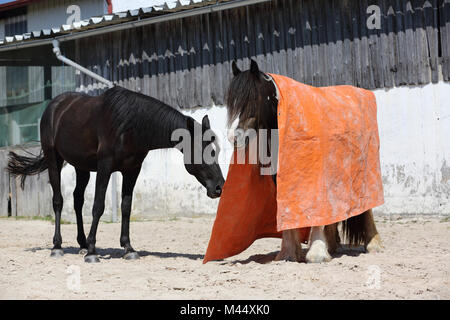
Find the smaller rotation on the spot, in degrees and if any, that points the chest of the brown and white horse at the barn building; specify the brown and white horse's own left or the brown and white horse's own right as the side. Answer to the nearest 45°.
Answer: approximately 135° to the brown and white horse's own right

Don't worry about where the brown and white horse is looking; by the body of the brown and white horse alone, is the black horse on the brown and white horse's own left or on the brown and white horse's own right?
on the brown and white horse's own right

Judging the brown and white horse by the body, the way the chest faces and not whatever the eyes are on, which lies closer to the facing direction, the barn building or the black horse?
the black horse

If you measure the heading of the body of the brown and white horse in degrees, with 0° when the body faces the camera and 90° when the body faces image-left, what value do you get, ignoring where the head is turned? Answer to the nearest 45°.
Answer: approximately 45°
